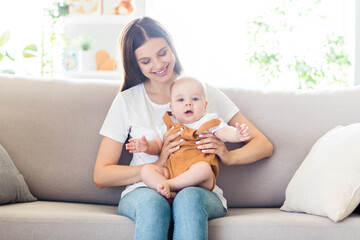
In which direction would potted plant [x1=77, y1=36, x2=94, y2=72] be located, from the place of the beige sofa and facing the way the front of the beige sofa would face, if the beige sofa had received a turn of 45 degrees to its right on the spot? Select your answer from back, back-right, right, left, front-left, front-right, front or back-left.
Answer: back-right

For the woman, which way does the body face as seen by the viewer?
toward the camera

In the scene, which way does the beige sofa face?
toward the camera

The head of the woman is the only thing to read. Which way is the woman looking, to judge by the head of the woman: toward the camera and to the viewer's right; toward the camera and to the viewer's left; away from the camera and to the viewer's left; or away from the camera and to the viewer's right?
toward the camera and to the viewer's right

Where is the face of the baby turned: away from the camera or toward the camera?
toward the camera
